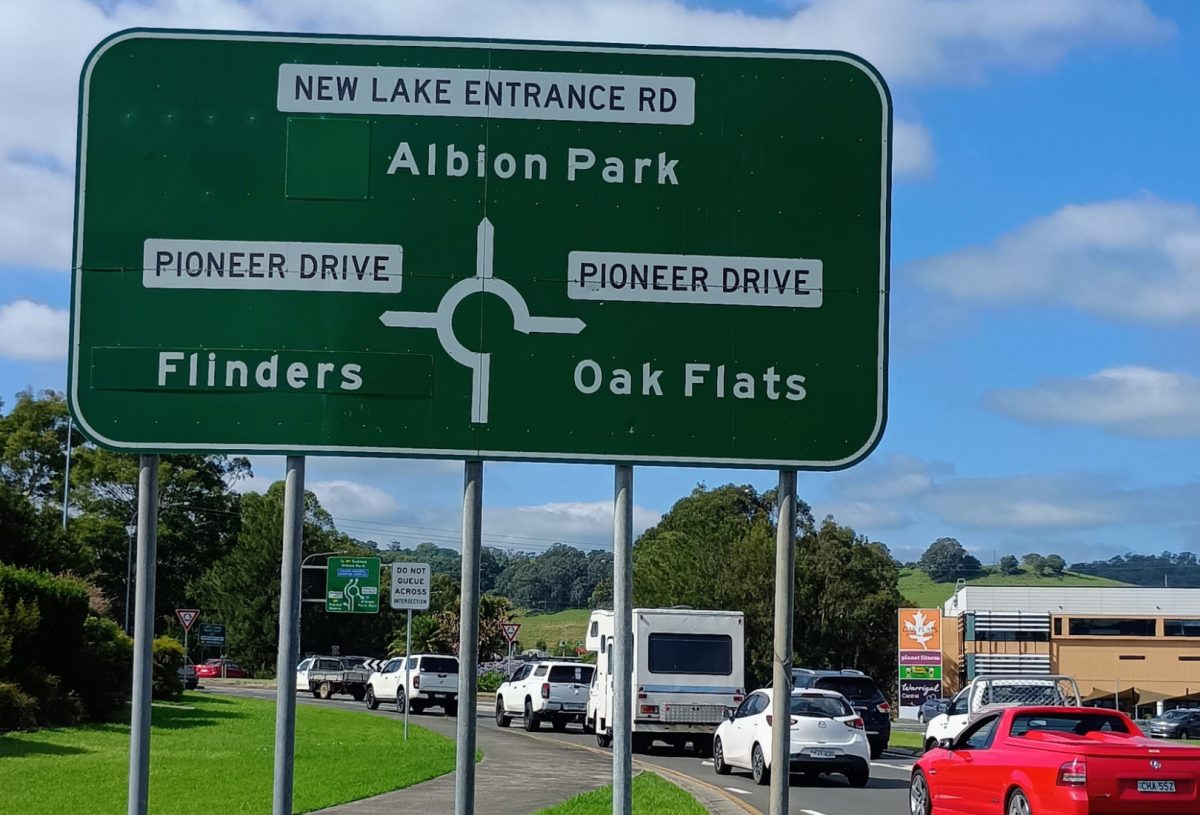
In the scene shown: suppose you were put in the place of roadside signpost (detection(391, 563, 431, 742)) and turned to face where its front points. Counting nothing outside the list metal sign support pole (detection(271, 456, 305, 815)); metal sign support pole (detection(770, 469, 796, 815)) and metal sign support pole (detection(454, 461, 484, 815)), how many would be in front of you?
3

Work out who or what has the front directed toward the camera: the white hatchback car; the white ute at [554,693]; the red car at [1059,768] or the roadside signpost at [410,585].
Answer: the roadside signpost

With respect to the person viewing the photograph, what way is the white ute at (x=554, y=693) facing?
facing away from the viewer and to the left of the viewer

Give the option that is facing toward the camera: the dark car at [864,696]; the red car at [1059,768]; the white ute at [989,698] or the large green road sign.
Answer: the large green road sign

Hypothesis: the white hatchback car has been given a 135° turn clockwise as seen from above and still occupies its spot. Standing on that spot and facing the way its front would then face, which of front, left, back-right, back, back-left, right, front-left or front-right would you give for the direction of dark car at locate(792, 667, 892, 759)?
left

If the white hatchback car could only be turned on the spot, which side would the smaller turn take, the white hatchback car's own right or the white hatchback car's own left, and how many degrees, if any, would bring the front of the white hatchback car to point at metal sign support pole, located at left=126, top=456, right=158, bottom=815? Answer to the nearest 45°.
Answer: approximately 135° to the white hatchback car's own left

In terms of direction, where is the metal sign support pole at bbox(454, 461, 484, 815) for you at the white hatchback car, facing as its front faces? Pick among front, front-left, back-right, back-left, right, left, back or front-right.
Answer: back-left

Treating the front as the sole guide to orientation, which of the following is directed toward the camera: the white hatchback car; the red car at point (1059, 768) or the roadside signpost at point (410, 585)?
the roadside signpost

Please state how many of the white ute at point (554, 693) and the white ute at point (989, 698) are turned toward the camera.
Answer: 0

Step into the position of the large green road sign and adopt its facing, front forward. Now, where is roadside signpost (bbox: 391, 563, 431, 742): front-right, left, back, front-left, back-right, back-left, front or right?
back

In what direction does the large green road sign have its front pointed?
toward the camera

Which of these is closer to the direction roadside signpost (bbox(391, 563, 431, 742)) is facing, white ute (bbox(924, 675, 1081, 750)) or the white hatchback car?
the white hatchback car

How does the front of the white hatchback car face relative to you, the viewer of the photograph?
facing away from the viewer and to the left of the viewer

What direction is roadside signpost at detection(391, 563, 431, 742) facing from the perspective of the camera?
toward the camera

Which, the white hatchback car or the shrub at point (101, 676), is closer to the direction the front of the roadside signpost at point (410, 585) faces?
the white hatchback car
